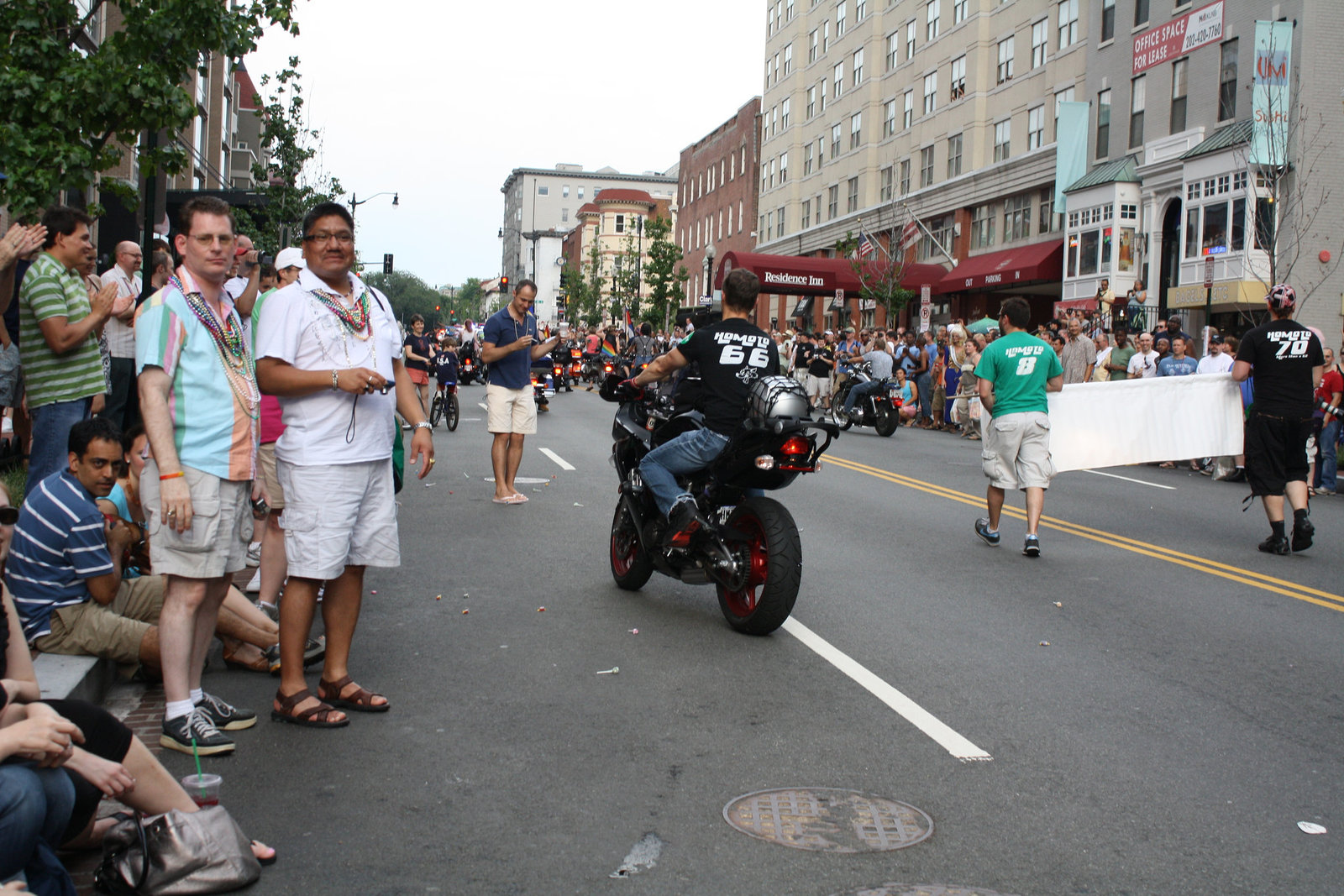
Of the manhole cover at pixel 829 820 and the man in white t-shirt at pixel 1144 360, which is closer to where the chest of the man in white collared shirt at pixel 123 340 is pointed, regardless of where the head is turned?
the manhole cover

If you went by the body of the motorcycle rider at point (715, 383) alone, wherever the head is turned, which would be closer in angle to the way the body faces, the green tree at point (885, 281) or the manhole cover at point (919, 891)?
the green tree

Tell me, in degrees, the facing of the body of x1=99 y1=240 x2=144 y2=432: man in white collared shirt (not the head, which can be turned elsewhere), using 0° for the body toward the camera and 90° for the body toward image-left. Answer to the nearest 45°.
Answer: approximately 315°

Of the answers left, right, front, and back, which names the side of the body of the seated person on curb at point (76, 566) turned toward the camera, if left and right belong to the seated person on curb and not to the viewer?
right

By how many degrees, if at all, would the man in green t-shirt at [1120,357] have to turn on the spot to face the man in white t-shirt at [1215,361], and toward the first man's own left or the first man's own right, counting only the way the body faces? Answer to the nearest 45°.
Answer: approximately 90° to the first man's own left

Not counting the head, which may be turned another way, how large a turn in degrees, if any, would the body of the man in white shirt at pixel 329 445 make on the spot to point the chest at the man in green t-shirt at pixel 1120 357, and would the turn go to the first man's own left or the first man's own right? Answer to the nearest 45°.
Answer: approximately 90° to the first man's own left

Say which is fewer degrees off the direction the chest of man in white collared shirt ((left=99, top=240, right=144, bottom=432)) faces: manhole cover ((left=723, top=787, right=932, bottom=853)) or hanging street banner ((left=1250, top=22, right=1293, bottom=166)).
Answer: the manhole cover
